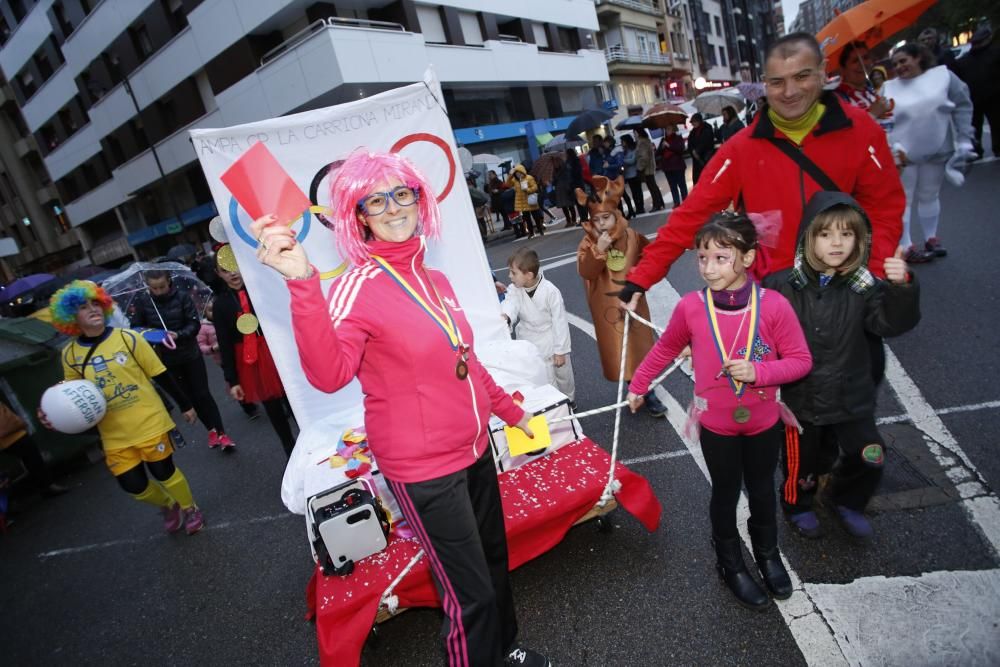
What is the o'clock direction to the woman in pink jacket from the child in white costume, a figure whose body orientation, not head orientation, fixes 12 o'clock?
The woman in pink jacket is roughly at 11 o'clock from the child in white costume.

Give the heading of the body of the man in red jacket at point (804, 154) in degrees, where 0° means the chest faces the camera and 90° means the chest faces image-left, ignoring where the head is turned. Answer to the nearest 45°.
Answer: approximately 0°

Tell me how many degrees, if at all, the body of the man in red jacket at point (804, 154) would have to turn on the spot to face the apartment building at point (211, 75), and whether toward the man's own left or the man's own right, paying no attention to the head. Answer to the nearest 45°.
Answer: approximately 135° to the man's own right

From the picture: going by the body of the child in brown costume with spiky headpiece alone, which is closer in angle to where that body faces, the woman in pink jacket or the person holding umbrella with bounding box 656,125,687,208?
the woman in pink jacket

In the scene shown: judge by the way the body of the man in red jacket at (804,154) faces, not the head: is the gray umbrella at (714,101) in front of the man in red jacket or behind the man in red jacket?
behind

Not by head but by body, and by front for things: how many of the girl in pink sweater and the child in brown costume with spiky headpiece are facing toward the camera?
2

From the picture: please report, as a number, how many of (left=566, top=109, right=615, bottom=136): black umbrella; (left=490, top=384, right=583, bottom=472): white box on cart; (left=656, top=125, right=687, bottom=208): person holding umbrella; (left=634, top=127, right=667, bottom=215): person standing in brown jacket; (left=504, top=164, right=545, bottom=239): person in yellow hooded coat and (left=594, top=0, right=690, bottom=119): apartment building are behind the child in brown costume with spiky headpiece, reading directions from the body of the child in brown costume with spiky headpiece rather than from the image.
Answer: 5

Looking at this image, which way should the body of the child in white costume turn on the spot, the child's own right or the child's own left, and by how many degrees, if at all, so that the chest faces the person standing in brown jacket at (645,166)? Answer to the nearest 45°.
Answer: approximately 135° to the child's own right
